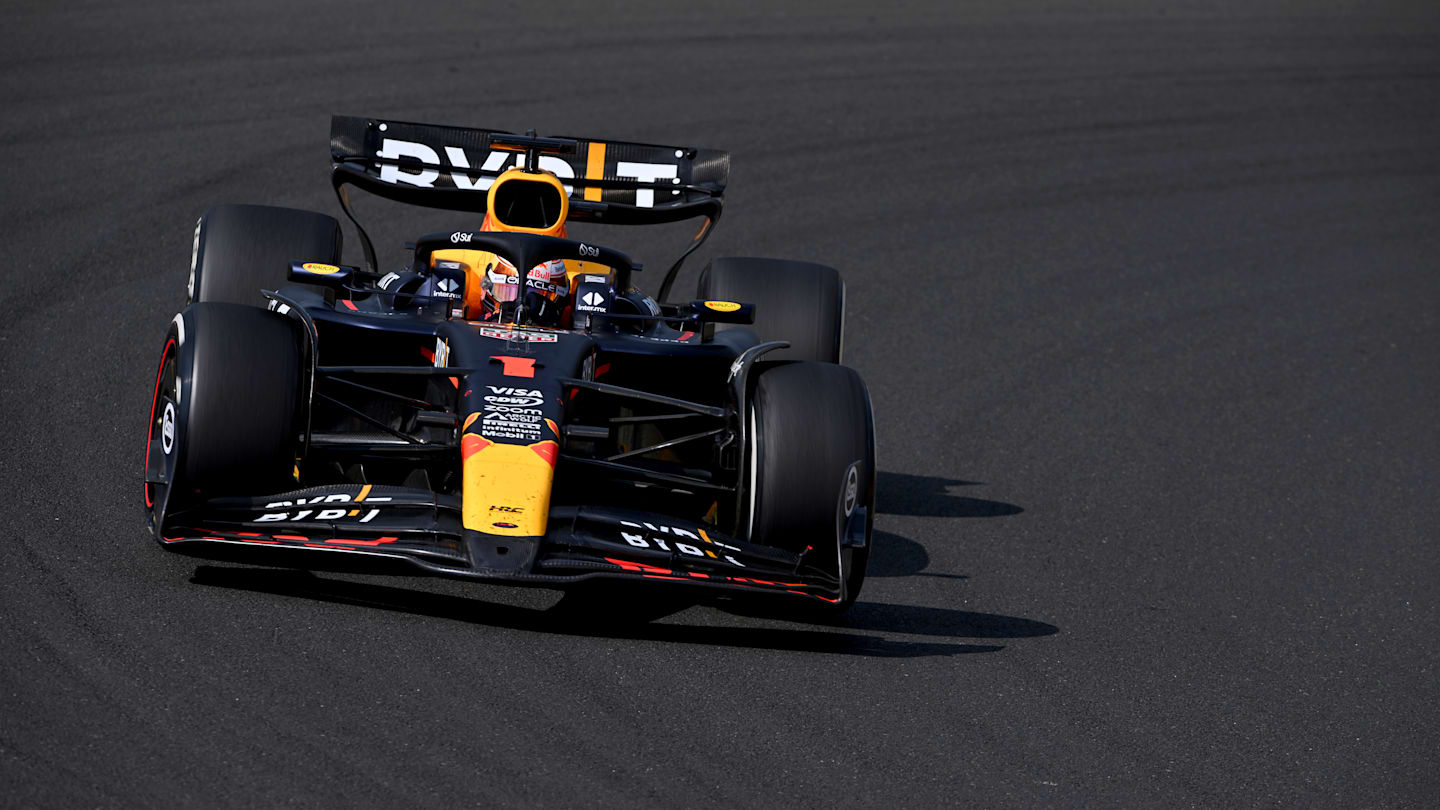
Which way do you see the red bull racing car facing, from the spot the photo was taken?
facing the viewer
